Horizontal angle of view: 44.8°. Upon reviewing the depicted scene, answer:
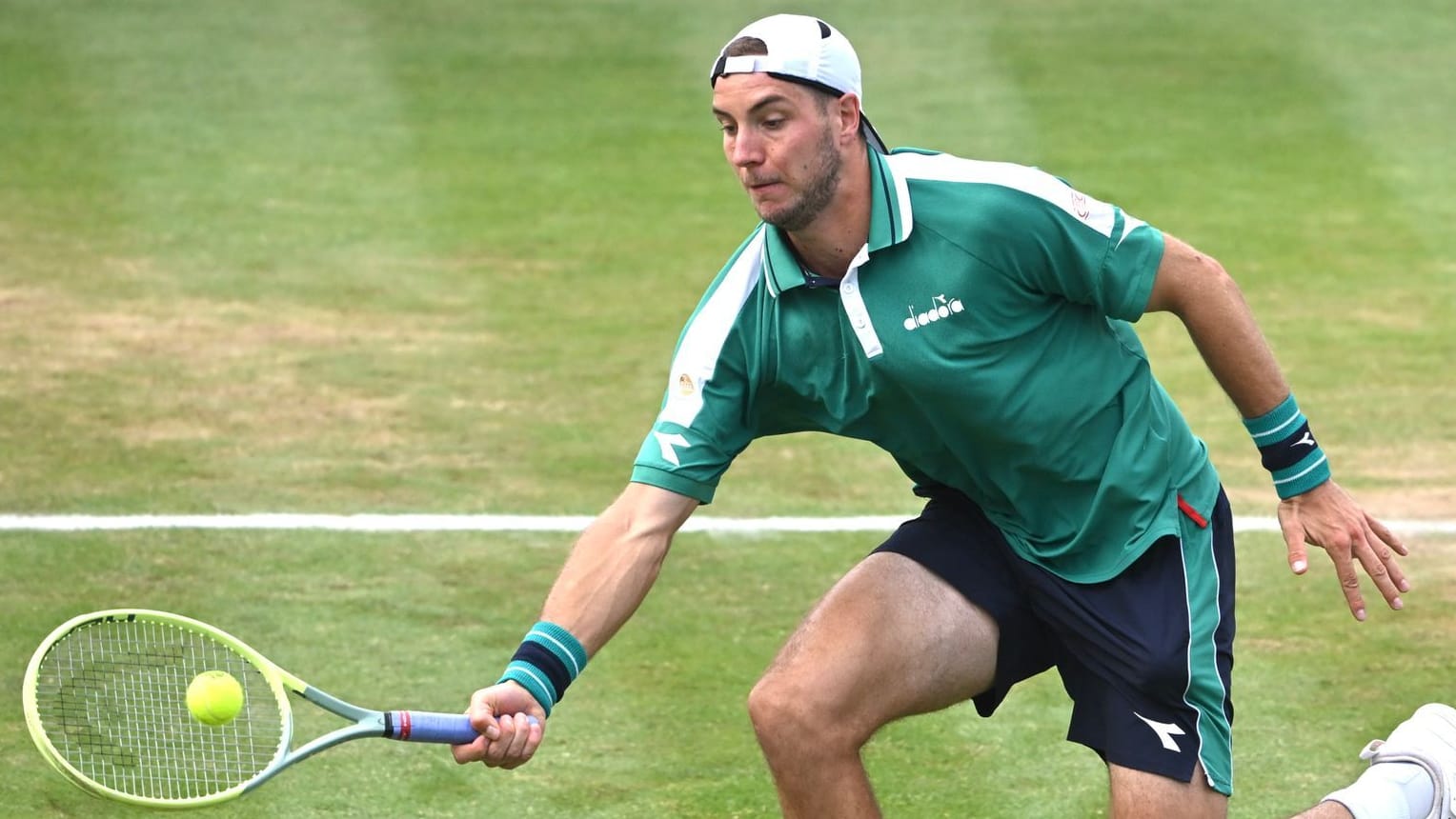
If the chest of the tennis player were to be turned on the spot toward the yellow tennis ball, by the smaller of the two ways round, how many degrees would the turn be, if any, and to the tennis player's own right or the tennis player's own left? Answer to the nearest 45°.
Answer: approximately 45° to the tennis player's own right

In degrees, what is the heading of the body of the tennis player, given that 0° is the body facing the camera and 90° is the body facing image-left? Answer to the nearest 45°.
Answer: approximately 45°
